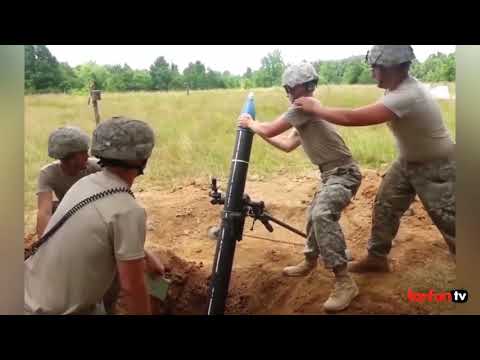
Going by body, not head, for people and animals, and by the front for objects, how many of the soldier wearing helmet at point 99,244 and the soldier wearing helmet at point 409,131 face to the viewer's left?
1

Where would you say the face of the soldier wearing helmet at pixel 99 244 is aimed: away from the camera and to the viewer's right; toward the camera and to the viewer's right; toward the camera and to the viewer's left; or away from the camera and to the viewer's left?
away from the camera and to the viewer's right

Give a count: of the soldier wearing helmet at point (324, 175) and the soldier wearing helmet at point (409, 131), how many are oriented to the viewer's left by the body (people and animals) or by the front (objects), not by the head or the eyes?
2

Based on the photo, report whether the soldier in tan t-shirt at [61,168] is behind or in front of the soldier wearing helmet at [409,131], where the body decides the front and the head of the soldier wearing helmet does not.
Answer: in front

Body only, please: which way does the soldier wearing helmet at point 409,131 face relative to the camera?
to the viewer's left

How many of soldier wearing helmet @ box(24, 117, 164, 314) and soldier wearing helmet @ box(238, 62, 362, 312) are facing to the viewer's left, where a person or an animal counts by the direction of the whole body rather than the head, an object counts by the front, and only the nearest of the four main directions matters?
1

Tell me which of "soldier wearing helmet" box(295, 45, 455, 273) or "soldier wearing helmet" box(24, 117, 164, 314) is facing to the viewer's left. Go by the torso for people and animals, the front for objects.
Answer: "soldier wearing helmet" box(295, 45, 455, 273)

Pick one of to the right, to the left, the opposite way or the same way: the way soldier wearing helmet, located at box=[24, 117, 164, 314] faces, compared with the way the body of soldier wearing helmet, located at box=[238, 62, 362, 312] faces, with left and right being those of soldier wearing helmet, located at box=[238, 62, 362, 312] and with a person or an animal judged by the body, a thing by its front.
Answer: to the right

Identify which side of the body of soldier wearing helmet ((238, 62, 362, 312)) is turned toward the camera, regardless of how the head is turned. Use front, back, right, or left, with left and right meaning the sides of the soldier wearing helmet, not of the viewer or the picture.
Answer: left

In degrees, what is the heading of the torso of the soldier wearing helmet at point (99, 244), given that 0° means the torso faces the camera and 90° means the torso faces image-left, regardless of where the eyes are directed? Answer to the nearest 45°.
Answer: approximately 225°

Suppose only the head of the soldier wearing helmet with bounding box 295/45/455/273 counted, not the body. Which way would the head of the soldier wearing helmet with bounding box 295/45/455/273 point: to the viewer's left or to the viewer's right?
to the viewer's left

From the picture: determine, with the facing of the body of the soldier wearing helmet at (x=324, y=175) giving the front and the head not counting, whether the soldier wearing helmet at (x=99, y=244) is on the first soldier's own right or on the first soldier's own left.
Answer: on the first soldier's own left

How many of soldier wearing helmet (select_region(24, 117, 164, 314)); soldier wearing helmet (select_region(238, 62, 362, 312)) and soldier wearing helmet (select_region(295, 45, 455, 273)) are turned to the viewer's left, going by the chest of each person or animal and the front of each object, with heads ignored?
2

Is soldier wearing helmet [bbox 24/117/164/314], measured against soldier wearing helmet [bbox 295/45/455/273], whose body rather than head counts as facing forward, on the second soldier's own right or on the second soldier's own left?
on the second soldier's own left

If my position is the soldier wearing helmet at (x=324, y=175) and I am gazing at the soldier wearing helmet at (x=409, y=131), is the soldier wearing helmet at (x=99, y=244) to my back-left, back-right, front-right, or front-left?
back-right

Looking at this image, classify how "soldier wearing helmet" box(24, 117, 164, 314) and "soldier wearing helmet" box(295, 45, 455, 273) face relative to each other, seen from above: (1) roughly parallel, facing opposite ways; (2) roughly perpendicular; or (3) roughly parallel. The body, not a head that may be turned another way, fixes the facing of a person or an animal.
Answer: roughly perpendicular
